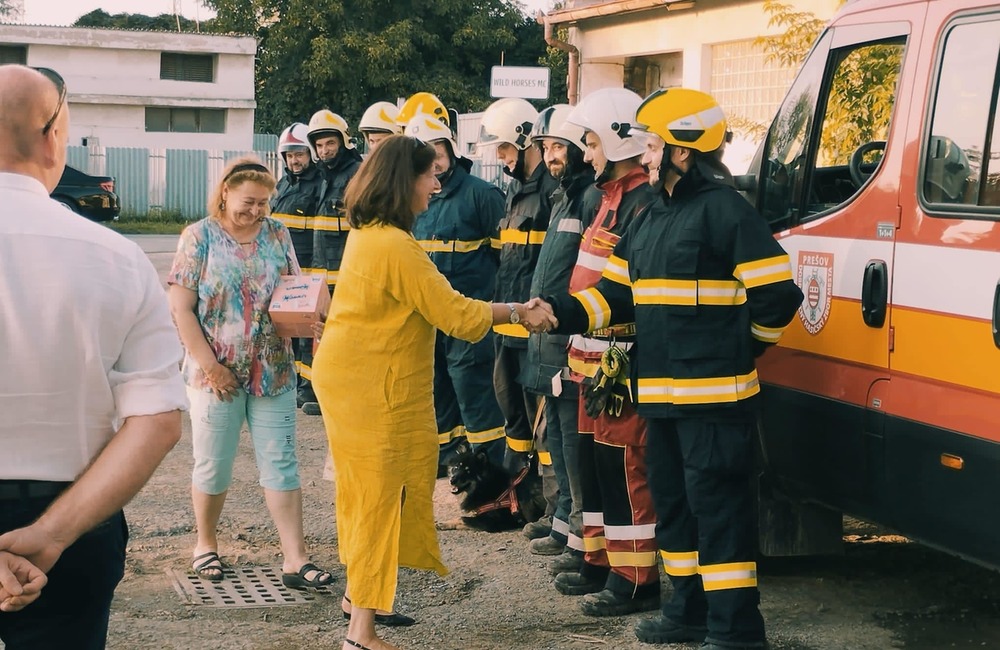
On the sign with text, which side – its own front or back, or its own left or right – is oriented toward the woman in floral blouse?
front

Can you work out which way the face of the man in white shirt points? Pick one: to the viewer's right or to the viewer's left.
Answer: to the viewer's right

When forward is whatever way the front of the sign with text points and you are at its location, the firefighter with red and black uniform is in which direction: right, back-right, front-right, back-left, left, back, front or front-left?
front

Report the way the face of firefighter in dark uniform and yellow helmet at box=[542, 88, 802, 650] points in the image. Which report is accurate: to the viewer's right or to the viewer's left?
to the viewer's left

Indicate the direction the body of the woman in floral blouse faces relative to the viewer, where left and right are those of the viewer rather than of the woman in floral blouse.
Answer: facing the viewer and to the right of the viewer

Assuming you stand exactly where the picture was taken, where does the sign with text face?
facing the viewer

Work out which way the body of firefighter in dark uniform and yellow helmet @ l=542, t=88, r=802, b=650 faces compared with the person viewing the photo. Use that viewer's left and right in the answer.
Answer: facing the viewer and to the left of the viewer

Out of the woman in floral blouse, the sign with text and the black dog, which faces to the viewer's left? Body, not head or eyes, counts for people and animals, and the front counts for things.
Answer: the black dog

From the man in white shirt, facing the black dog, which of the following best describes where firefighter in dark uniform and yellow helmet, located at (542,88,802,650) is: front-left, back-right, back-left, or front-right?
front-right

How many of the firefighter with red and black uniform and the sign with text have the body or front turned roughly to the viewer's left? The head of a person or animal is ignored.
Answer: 1

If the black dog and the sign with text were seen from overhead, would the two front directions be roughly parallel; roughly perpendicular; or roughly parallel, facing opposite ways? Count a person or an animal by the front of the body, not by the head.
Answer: roughly perpendicular

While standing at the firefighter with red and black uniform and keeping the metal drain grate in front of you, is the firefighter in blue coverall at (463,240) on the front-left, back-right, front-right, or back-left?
front-right

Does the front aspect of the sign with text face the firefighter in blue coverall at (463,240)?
yes

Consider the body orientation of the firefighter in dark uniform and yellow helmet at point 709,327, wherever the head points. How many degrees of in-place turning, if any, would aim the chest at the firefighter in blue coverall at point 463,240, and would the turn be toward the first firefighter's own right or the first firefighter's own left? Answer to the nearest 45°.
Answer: approximately 90° to the first firefighter's own right

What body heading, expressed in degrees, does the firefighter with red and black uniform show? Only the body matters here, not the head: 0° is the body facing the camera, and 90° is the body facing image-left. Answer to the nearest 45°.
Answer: approximately 90°

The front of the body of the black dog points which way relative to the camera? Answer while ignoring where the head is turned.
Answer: to the viewer's left

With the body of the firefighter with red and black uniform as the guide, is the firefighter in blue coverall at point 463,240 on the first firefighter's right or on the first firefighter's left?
on the first firefighter's right

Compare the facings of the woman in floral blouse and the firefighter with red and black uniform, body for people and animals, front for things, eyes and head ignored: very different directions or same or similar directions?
very different directions
